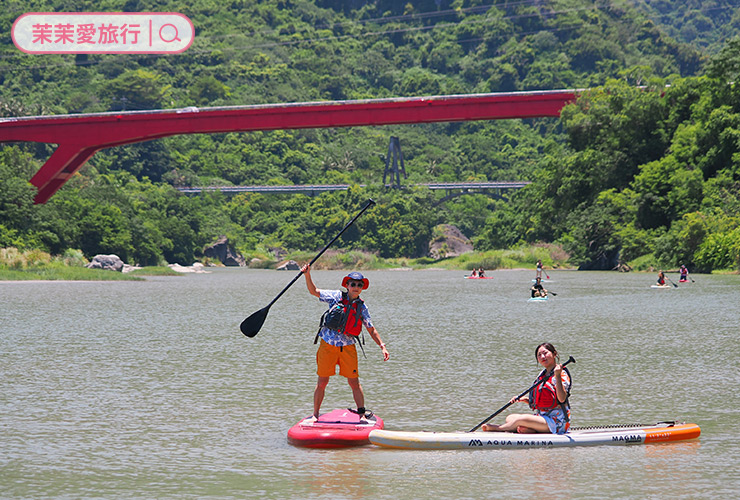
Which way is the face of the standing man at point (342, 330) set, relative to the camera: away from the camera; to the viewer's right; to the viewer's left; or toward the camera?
toward the camera

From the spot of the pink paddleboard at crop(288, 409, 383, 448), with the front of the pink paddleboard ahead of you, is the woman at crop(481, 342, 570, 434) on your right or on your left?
on your left

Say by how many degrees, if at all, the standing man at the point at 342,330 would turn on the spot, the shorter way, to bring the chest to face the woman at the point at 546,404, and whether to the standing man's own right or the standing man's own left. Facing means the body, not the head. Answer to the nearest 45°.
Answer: approximately 90° to the standing man's own left

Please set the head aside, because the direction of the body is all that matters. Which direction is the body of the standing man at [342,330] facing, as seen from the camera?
toward the camera

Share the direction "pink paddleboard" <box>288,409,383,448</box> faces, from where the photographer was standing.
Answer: facing the viewer and to the left of the viewer

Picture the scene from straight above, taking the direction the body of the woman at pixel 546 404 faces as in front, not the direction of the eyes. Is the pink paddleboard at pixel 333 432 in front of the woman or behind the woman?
in front

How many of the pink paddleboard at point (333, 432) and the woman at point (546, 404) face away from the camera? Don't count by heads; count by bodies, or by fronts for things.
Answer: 0
